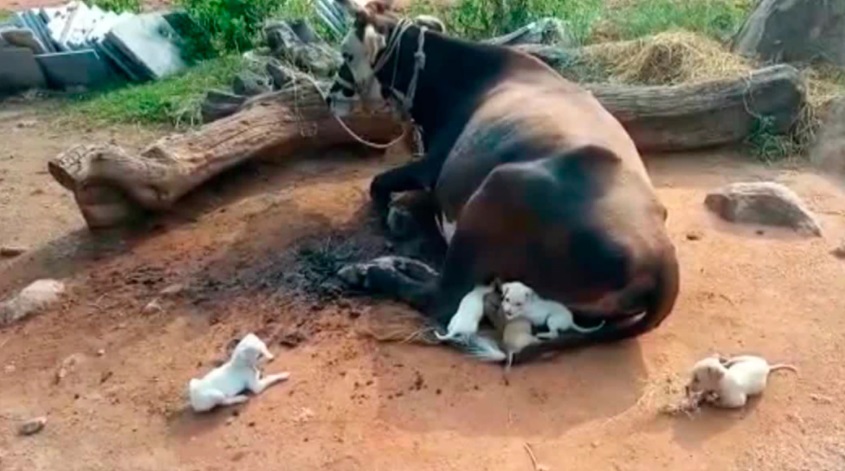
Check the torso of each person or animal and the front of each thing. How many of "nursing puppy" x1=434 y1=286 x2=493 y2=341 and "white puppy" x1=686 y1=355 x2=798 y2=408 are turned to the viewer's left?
1

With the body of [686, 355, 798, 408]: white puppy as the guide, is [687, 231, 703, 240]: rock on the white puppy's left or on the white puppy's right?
on the white puppy's right

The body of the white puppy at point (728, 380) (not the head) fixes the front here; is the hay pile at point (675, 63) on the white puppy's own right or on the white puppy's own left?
on the white puppy's own right

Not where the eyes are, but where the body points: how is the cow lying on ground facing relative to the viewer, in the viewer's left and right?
facing away from the viewer and to the left of the viewer

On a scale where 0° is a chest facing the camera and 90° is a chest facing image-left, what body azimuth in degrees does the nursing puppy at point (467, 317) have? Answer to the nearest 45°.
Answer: approximately 225°

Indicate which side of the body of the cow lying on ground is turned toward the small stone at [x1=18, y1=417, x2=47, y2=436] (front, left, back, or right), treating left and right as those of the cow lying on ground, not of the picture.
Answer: left

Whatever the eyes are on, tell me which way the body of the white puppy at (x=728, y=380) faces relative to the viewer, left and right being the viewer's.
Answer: facing to the left of the viewer

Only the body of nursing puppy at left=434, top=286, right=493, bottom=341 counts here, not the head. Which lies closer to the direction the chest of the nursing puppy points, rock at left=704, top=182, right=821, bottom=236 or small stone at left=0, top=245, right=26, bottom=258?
the rock

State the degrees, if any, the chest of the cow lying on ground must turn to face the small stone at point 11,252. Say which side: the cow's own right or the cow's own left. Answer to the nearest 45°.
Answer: approximately 45° to the cow's own left

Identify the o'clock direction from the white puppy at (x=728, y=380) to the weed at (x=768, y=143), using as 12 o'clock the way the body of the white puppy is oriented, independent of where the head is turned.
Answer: The weed is roughly at 3 o'clock from the white puppy.
